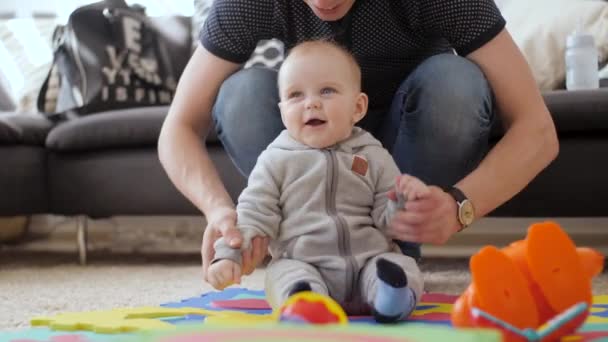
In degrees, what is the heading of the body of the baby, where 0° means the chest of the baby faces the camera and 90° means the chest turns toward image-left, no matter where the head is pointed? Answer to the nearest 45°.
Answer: approximately 0°

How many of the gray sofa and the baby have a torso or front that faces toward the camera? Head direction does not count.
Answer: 2

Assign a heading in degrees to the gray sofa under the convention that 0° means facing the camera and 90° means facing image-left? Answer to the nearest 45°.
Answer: approximately 0°

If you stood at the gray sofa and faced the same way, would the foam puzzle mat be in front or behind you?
in front

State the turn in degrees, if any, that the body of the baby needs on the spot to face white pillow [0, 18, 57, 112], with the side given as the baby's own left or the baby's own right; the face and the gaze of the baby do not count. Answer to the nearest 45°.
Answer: approximately 135° to the baby's own right
